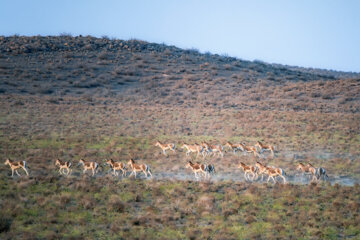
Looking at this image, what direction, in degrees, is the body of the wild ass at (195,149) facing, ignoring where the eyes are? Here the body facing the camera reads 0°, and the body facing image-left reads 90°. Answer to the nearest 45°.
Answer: approximately 90°

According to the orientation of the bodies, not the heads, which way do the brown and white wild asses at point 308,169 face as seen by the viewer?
to the viewer's left

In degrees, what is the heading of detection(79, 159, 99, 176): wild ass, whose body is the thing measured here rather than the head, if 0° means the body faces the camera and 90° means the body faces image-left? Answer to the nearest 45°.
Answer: approximately 90°

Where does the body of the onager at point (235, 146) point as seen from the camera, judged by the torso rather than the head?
to the viewer's left

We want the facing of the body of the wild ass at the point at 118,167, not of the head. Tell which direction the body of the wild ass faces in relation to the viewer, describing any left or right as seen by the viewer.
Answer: facing to the left of the viewer

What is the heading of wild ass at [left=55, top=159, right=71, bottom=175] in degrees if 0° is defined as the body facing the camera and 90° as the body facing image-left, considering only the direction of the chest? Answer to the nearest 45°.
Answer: approximately 90°

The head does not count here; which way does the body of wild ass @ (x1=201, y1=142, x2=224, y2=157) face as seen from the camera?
to the viewer's left
